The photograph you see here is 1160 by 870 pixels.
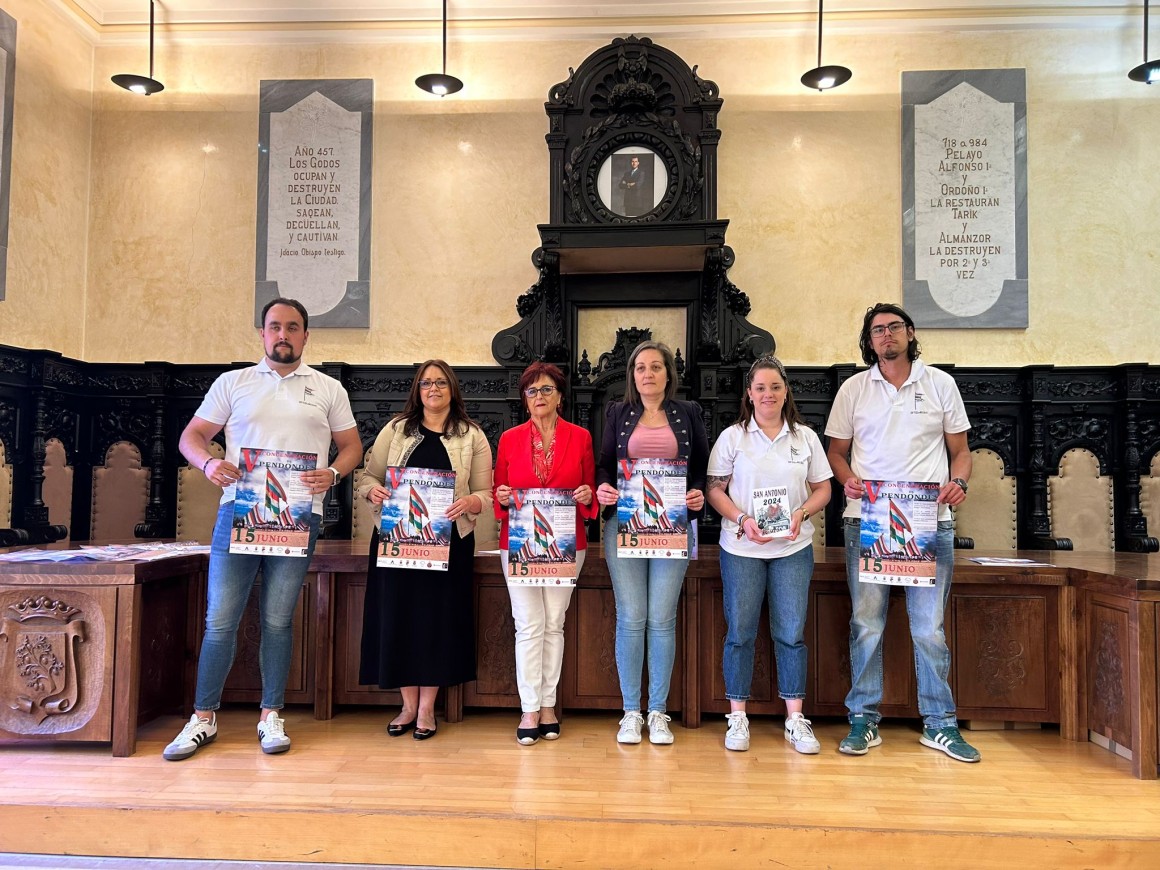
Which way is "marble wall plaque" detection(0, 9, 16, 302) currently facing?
to the viewer's right

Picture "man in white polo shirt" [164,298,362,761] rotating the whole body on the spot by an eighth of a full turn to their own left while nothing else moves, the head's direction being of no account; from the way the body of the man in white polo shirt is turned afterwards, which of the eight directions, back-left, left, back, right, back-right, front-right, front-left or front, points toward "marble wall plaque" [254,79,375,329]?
back-left

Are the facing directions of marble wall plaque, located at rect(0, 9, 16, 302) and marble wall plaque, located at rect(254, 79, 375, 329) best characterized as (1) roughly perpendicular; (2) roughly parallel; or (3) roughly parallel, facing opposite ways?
roughly perpendicular

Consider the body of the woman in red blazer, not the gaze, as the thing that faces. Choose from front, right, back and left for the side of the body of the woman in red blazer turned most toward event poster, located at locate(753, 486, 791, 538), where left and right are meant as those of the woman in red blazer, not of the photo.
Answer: left

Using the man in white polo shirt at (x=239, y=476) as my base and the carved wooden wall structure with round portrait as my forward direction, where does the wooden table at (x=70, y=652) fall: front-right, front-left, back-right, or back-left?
back-left

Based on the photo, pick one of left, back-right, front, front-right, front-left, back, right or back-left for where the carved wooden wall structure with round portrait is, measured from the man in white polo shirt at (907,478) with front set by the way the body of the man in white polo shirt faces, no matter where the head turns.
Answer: back-right

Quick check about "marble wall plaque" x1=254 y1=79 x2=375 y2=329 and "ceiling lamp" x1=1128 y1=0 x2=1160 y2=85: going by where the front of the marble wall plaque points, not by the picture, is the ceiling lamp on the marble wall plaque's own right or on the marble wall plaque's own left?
on the marble wall plaque's own left
